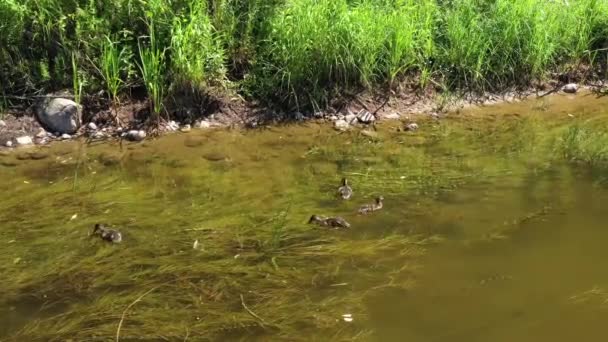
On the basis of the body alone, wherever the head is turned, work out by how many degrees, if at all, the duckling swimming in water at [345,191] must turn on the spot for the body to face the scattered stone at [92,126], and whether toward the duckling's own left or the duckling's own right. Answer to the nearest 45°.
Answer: approximately 45° to the duckling's own left

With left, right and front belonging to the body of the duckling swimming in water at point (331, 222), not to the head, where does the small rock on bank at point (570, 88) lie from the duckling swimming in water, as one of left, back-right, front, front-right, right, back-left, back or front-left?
back-right

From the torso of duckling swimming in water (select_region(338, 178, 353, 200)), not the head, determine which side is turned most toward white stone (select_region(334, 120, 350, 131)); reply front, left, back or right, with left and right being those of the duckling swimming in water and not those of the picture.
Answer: front

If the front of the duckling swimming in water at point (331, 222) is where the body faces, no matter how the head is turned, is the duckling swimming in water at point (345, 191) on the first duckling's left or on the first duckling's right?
on the first duckling's right

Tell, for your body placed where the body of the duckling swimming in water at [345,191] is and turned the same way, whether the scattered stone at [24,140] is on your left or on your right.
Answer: on your left

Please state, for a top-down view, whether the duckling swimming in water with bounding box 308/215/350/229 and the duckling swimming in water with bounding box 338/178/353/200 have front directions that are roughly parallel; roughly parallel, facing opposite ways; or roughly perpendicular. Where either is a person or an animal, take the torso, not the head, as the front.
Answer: roughly perpendicular

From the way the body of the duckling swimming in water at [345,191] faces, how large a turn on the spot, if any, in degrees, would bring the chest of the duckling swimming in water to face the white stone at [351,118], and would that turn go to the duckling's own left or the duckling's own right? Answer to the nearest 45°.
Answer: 0° — it already faces it

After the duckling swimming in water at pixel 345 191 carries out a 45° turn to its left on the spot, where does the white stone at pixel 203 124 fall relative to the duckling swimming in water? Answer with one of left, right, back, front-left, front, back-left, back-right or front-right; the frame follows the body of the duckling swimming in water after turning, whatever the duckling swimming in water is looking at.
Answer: front

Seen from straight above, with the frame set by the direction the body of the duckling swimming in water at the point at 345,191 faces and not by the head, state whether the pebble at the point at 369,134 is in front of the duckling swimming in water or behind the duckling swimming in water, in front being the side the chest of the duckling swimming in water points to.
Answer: in front

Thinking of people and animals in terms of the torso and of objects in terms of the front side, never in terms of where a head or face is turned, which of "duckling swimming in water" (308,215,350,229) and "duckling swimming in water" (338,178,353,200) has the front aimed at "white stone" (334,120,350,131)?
"duckling swimming in water" (338,178,353,200)

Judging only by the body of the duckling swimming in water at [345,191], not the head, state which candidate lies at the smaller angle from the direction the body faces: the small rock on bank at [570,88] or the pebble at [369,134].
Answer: the pebble

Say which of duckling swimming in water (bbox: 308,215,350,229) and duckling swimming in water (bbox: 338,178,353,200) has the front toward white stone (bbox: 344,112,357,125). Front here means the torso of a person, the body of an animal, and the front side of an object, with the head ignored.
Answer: duckling swimming in water (bbox: 338,178,353,200)

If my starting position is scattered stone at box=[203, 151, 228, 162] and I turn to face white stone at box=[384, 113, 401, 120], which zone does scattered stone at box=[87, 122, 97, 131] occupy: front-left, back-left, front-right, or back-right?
back-left

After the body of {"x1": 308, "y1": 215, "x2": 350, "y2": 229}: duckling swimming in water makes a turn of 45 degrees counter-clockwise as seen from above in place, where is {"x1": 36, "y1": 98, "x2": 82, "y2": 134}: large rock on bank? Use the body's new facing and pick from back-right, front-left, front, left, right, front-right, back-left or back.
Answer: right

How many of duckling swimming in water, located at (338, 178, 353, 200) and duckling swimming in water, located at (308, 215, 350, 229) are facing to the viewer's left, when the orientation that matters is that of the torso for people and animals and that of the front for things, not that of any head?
1

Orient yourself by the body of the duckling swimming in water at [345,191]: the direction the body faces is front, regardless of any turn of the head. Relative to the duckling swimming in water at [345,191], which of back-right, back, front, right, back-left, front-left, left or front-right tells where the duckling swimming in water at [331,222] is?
back

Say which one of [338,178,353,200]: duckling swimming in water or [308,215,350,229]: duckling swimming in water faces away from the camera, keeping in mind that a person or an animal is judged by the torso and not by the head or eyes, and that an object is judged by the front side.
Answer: [338,178,353,200]: duckling swimming in water

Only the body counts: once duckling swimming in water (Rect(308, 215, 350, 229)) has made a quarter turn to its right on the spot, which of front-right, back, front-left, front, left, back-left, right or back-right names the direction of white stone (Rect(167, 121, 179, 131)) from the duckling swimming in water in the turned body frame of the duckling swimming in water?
front-left

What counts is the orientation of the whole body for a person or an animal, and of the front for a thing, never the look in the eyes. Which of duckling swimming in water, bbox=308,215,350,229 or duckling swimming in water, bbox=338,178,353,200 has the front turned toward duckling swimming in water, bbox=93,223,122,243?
duckling swimming in water, bbox=308,215,350,229

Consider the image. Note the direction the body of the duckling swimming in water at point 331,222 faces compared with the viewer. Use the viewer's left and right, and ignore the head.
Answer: facing to the left of the viewer

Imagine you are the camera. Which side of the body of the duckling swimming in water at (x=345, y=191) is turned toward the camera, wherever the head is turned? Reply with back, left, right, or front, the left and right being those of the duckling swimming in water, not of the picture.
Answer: back
